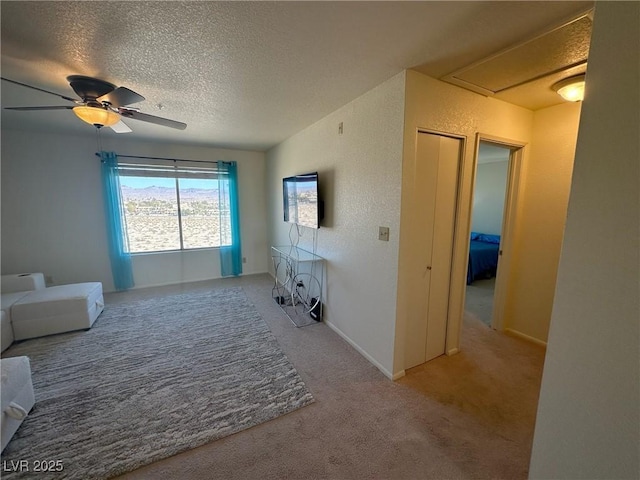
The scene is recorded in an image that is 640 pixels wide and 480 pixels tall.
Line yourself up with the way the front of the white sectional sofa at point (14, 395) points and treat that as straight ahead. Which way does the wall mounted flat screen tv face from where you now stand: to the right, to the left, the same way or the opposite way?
the opposite way

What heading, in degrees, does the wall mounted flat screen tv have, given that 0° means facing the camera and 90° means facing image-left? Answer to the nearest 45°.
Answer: approximately 45°

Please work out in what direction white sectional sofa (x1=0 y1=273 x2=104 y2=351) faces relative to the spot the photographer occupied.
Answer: facing to the right of the viewer

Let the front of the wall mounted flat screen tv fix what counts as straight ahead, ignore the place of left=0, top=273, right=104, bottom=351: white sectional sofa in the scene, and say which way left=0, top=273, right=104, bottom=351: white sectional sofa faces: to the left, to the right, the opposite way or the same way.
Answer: the opposite way

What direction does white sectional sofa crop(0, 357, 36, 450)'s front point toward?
to the viewer's right

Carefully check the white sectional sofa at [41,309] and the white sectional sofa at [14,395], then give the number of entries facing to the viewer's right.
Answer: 2

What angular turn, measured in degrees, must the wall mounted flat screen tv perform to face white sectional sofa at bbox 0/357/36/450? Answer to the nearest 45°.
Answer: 0° — it already faces it

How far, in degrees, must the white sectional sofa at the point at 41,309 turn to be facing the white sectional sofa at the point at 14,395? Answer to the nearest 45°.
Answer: approximately 90° to its right

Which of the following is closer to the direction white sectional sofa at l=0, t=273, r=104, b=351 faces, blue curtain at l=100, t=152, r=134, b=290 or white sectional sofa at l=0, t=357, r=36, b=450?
the blue curtain

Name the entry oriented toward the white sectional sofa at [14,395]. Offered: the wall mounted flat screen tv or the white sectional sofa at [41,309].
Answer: the wall mounted flat screen tv
